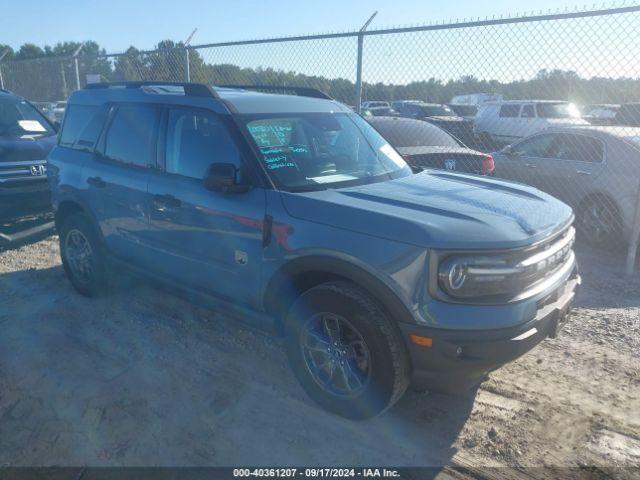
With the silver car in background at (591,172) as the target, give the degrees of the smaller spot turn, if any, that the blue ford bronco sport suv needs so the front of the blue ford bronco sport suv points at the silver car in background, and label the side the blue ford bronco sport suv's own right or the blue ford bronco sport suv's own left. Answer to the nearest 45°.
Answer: approximately 90° to the blue ford bronco sport suv's own left

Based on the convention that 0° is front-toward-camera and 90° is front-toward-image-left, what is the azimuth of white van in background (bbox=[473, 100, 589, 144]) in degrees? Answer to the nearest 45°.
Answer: approximately 315°

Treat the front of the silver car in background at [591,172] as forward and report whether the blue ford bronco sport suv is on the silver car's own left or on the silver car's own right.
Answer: on the silver car's own left

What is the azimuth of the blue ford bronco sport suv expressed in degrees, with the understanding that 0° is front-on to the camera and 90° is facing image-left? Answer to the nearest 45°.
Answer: approximately 315°

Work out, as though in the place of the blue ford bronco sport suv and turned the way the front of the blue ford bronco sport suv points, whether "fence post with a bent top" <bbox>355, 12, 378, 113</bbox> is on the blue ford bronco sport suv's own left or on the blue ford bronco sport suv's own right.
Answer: on the blue ford bronco sport suv's own left

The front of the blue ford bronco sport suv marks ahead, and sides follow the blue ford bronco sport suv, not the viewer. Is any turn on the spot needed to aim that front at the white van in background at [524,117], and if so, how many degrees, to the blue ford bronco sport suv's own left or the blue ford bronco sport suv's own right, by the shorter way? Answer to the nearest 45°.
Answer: approximately 90° to the blue ford bronco sport suv's own left

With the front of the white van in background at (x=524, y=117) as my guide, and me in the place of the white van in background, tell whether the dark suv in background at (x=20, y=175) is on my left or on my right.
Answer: on my right

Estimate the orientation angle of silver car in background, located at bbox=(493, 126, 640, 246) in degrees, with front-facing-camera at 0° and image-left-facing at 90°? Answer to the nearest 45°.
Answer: approximately 135°

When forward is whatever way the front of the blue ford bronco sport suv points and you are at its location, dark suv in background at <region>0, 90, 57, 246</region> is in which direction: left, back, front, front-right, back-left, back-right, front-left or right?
back
